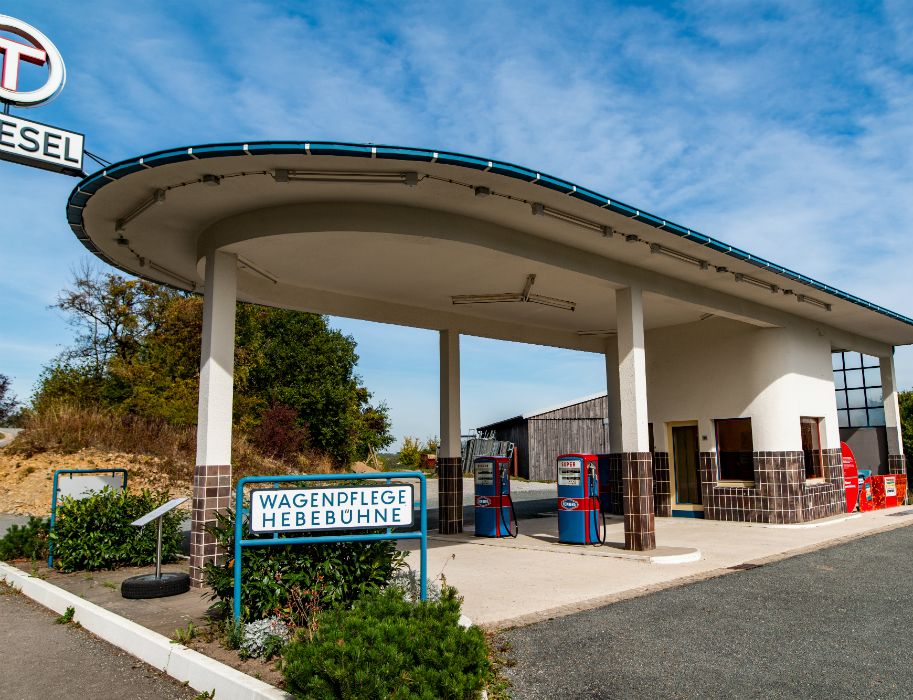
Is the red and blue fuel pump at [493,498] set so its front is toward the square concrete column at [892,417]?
no

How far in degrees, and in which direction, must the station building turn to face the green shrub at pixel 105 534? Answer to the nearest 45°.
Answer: approximately 45° to its right

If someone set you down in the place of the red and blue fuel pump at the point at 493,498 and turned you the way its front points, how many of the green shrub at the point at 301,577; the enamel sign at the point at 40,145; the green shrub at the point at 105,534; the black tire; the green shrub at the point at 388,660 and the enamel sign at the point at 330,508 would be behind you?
0

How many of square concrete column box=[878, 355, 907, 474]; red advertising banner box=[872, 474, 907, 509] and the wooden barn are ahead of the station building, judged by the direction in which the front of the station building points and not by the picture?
0

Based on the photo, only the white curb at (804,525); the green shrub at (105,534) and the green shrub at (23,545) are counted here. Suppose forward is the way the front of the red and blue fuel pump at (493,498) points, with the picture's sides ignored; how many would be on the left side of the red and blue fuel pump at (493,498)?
1

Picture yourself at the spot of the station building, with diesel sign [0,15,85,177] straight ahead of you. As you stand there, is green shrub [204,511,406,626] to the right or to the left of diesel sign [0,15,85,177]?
left

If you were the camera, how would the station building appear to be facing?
facing the viewer and to the left of the viewer

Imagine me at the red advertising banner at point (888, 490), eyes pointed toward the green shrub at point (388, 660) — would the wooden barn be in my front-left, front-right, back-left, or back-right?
back-right

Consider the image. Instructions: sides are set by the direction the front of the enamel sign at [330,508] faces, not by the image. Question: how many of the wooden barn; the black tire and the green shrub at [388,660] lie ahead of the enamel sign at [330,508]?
1

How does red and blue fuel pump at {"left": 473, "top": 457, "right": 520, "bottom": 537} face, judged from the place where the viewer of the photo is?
facing the viewer

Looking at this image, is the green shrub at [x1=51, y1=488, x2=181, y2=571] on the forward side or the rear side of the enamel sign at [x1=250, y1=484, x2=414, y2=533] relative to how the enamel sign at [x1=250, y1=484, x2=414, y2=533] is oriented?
on the rear side

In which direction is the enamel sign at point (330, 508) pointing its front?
toward the camera

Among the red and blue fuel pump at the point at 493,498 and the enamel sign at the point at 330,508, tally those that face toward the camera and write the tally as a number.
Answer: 2

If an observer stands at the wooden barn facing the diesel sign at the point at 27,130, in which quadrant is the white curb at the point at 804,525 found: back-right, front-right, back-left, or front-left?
front-left

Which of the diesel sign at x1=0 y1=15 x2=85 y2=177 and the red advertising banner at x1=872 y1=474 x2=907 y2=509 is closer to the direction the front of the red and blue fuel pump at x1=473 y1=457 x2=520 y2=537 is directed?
the diesel sign

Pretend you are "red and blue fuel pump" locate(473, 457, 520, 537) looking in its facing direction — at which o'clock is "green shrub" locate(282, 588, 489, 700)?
The green shrub is roughly at 12 o'clock from the red and blue fuel pump.

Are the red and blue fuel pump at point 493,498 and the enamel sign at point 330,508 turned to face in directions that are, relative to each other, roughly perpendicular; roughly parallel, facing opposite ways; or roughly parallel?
roughly parallel
